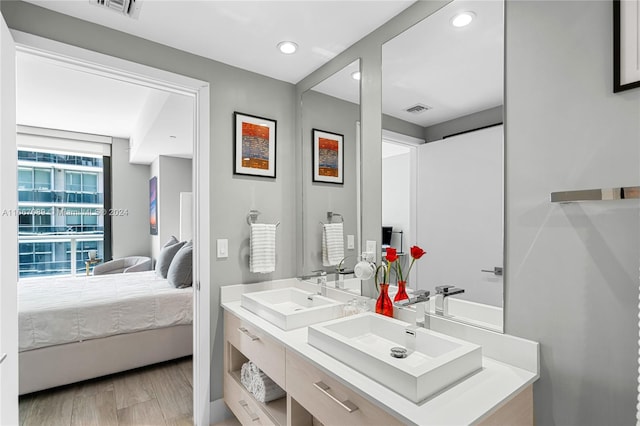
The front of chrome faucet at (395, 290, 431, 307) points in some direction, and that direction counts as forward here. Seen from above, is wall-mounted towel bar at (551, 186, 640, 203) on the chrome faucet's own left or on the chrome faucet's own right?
on the chrome faucet's own left

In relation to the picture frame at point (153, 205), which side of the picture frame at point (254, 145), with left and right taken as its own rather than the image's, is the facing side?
back

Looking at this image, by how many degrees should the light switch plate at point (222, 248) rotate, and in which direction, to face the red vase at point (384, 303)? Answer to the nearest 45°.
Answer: approximately 45° to its left

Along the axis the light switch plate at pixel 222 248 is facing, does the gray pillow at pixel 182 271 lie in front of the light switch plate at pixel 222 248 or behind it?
behind

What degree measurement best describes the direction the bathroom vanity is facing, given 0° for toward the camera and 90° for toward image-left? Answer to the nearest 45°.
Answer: approximately 45°
